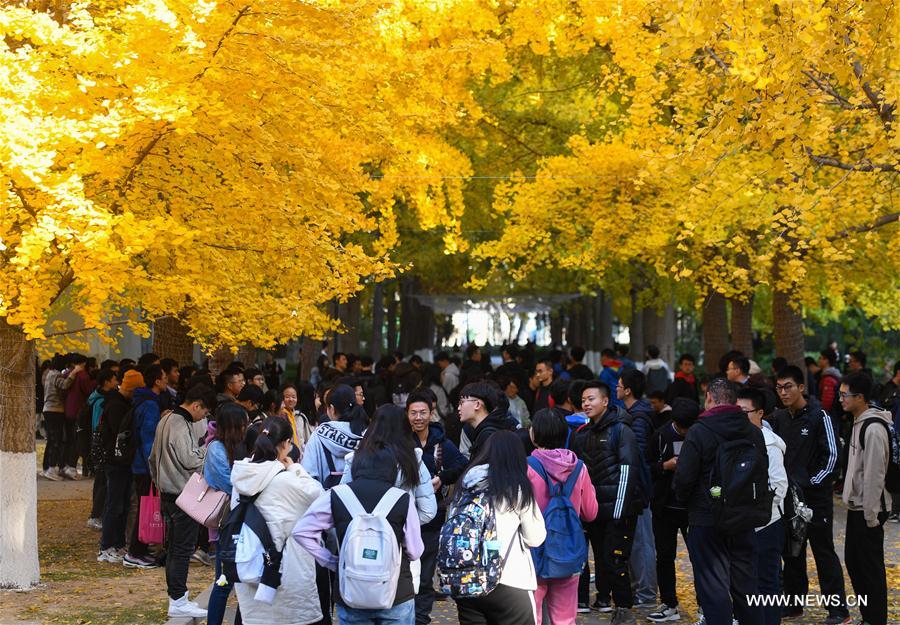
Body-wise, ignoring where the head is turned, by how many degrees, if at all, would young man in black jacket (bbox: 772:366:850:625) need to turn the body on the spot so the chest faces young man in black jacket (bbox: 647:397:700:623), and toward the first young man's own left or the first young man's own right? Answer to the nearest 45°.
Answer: approximately 45° to the first young man's own right

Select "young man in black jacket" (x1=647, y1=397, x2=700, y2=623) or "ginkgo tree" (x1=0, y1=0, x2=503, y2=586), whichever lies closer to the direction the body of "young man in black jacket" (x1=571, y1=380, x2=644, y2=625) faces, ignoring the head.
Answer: the ginkgo tree

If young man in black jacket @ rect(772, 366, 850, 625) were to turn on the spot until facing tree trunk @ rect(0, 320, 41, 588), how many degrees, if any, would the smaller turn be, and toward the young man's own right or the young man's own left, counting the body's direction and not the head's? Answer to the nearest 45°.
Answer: approximately 45° to the young man's own right

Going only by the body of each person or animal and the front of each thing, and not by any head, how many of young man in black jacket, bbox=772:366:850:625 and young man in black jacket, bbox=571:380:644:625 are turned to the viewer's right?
0

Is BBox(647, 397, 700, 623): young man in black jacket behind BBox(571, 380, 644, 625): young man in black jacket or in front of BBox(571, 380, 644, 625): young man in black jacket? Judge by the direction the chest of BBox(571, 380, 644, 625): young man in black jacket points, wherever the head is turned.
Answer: behind

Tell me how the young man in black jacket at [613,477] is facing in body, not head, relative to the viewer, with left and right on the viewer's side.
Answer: facing the viewer and to the left of the viewer

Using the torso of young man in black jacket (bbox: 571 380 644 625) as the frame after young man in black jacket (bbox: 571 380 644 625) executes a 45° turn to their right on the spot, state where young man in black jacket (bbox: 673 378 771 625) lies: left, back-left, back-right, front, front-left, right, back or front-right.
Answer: back-left

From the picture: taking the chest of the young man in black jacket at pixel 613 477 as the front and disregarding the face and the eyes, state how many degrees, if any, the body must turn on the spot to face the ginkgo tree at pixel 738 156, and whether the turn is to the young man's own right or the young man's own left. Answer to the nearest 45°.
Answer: approximately 135° to the young man's own right
